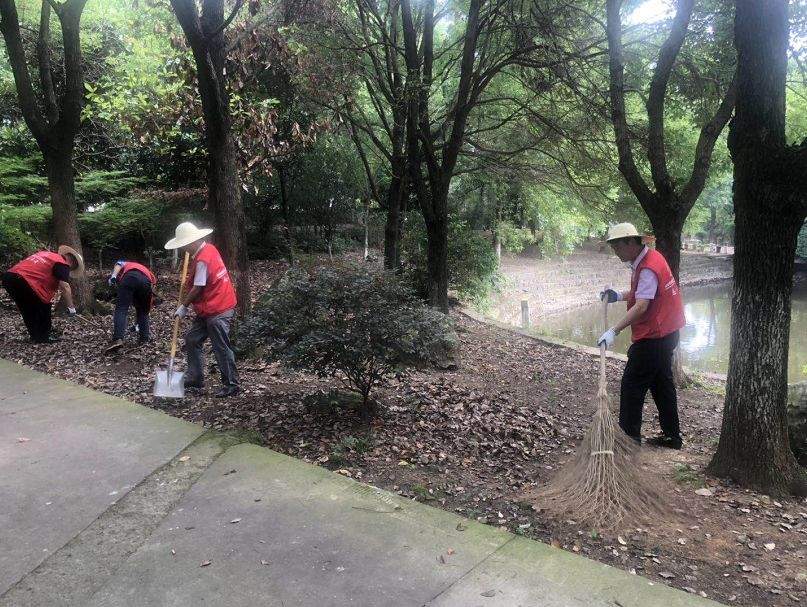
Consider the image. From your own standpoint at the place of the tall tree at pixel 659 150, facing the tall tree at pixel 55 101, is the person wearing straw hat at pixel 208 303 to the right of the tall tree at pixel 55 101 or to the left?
left

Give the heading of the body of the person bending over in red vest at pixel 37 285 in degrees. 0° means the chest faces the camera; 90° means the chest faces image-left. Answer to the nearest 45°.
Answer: approximately 270°

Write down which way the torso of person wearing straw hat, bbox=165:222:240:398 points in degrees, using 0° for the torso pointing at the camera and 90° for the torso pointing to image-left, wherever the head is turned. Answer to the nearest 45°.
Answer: approximately 90°

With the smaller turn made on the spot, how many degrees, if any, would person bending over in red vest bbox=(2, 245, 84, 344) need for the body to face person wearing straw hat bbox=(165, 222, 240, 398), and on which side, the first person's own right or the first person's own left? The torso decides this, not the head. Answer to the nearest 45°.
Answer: approximately 45° to the first person's own right

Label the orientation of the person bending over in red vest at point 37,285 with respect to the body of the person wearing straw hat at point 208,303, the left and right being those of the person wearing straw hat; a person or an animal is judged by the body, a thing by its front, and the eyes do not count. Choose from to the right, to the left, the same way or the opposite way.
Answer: the opposite way

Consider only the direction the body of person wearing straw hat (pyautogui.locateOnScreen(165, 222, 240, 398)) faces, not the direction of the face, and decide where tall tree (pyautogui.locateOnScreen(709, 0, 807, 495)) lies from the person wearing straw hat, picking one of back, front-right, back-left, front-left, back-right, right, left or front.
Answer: back-left

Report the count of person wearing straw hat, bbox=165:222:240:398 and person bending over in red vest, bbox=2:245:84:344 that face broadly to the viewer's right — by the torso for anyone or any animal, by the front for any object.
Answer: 1
